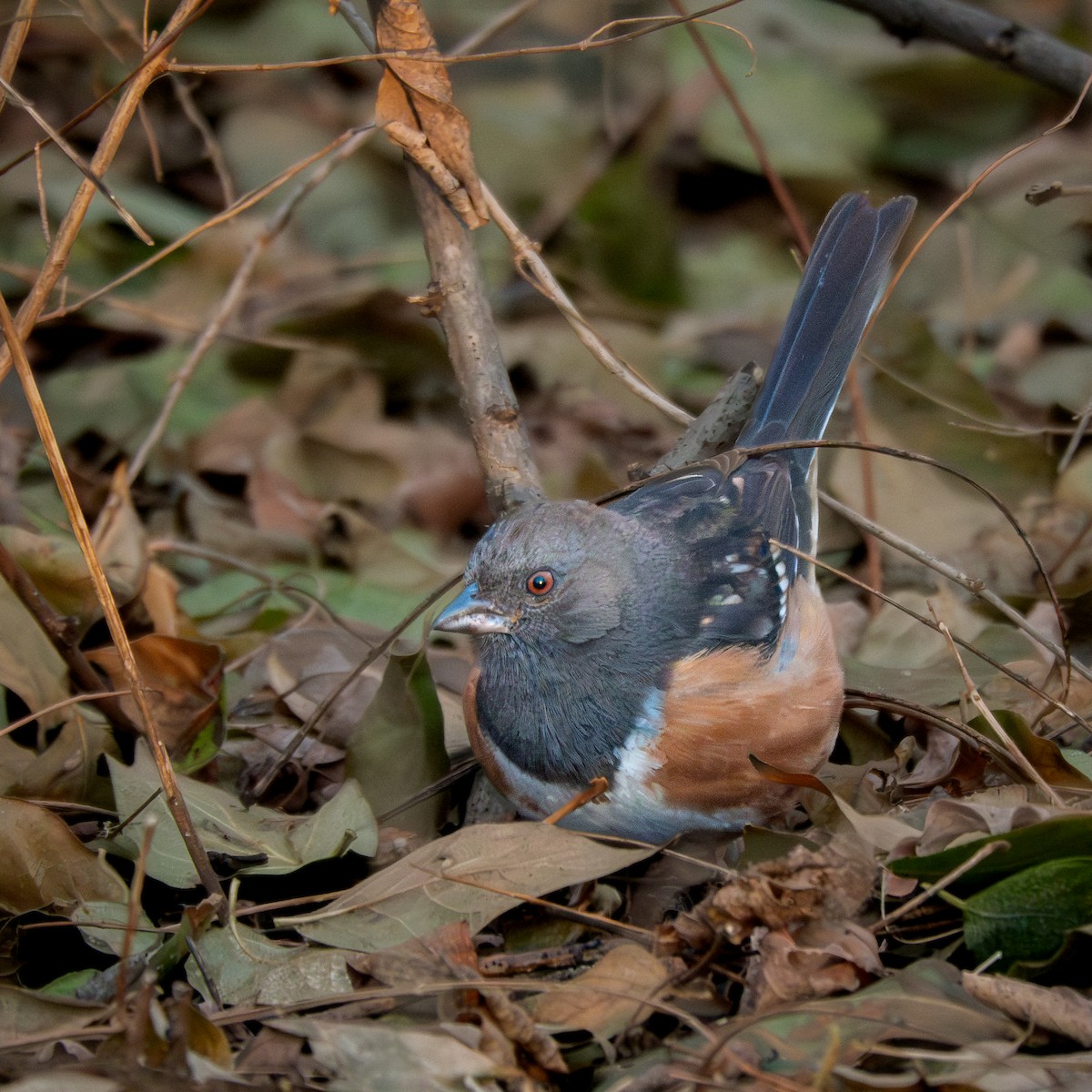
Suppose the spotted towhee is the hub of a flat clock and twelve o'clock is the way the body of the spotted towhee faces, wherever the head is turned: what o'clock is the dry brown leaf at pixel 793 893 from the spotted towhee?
The dry brown leaf is roughly at 10 o'clock from the spotted towhee.

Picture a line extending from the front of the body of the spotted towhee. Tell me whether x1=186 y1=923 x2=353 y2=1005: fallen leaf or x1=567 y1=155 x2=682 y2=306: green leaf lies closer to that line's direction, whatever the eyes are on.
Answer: the fallen leaf

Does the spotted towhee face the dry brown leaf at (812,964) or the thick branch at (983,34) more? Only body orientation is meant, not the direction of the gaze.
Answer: the dry brown leaf

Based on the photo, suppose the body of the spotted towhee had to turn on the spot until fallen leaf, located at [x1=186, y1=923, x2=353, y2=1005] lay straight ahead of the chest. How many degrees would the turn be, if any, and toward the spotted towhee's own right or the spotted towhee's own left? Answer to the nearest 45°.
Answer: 0° — it already faces it

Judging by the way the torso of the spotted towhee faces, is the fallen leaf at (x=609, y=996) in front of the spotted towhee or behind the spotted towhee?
in front

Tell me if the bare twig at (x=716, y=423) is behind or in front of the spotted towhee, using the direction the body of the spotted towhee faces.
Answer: behind

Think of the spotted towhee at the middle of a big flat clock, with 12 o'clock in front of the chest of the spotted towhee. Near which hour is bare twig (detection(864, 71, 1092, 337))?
The bare twig is roughly at 6 o'clock from the spotted towhee.

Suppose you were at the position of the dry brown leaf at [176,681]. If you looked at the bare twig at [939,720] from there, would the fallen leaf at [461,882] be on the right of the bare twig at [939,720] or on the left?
right

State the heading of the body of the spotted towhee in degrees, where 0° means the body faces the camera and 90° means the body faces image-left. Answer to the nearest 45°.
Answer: approximately 45°

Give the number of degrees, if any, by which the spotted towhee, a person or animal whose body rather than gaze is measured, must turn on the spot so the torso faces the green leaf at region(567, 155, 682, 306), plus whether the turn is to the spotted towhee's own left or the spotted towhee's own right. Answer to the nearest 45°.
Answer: approximately 135° to the spotted towhee's own right

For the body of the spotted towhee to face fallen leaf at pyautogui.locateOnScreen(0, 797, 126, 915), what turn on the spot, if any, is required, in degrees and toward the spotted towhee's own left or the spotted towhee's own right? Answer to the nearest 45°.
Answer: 0° — it already faces it

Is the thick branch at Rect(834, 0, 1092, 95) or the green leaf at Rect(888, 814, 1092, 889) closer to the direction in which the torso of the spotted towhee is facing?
the green leaf
